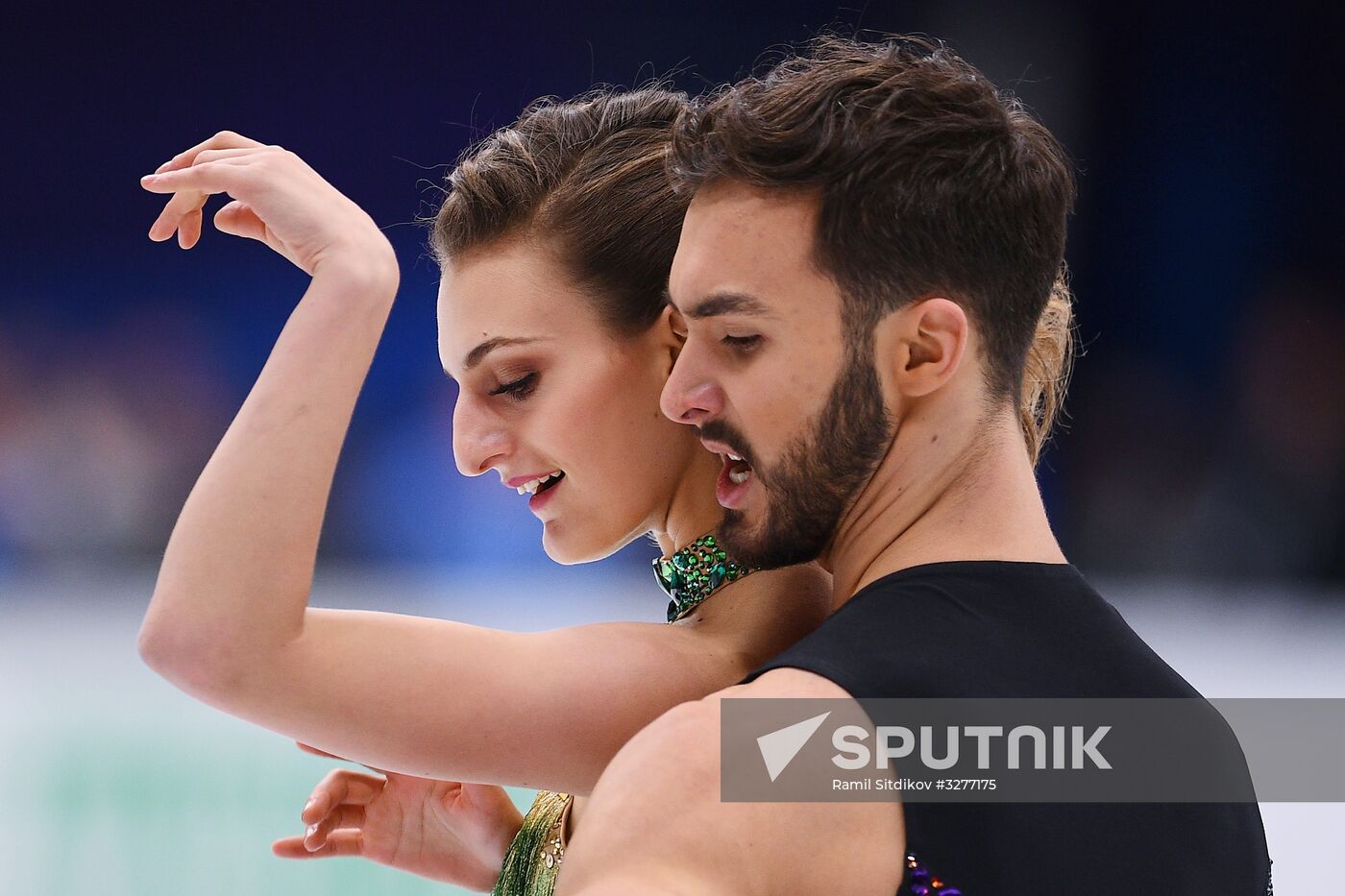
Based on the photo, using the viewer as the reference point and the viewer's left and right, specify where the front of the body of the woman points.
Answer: facing to the left of the viewer

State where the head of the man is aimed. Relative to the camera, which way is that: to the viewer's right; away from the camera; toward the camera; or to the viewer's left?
to the viewer's left
